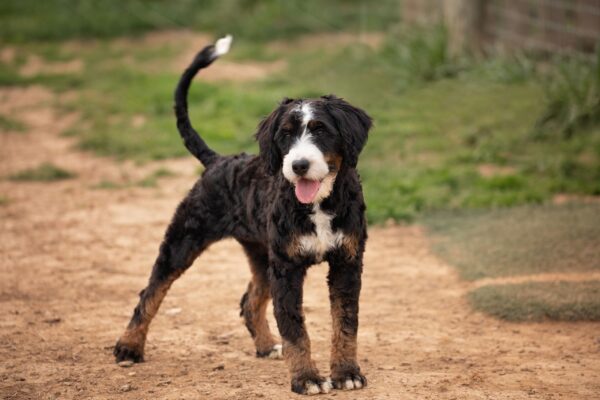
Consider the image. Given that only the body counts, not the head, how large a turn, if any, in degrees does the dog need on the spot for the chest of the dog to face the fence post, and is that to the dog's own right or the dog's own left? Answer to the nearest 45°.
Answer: approximately 135° to the dog's own left

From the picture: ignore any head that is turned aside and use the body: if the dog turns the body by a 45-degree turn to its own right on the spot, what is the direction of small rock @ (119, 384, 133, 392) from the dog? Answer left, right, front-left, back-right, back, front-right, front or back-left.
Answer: right

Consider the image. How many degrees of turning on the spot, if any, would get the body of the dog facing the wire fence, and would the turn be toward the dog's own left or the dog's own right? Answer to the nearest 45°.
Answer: approximately 90° to the dog's own left

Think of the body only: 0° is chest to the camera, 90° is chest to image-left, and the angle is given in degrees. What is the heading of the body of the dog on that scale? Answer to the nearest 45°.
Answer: approximately 315°
